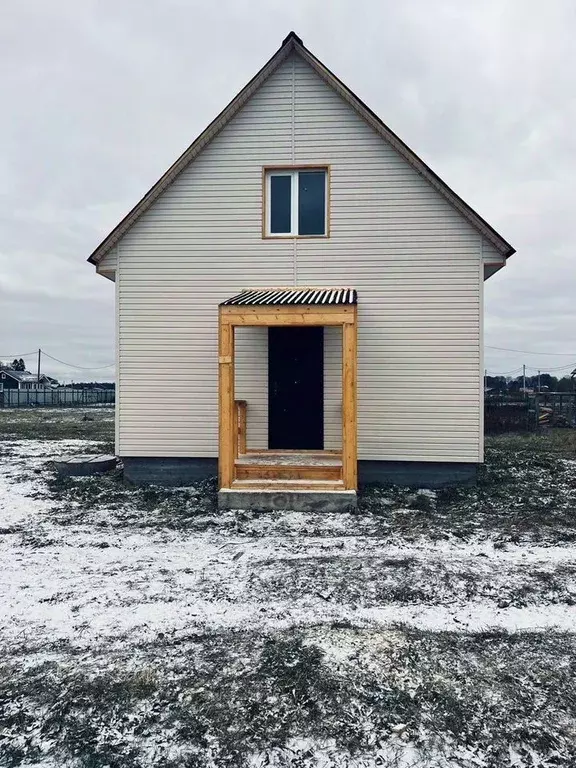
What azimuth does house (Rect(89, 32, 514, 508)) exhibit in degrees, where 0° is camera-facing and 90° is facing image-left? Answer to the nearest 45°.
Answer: approximately 0°

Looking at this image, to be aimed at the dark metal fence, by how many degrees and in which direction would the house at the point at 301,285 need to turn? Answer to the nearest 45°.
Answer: approximately 135° to its left
